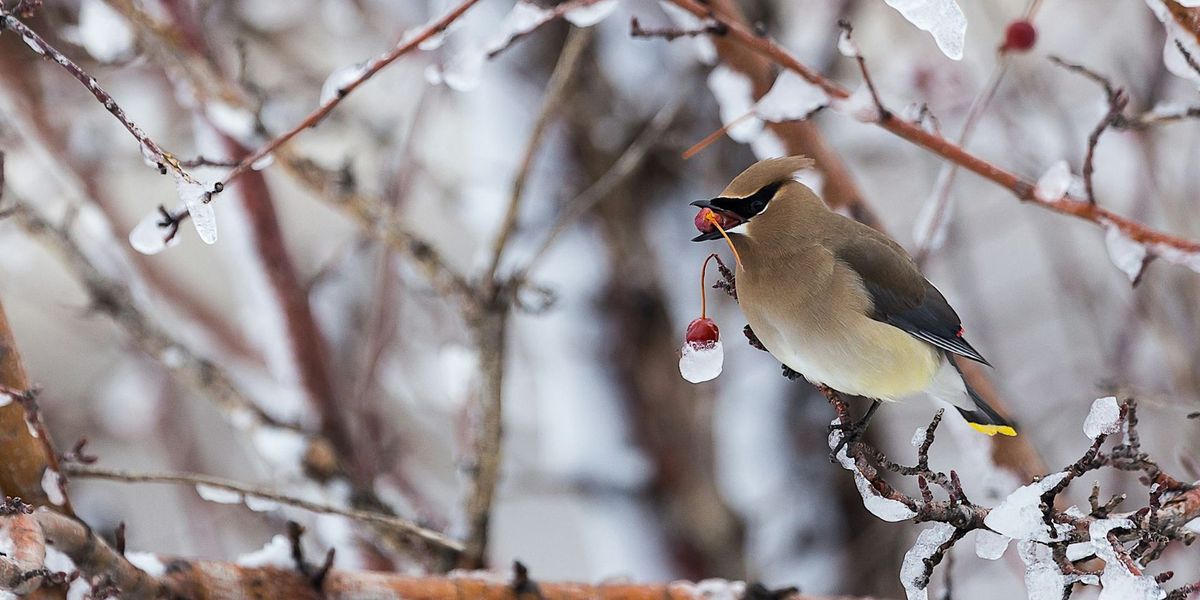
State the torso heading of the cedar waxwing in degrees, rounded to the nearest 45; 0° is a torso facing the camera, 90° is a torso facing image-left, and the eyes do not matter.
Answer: approximately 90°
